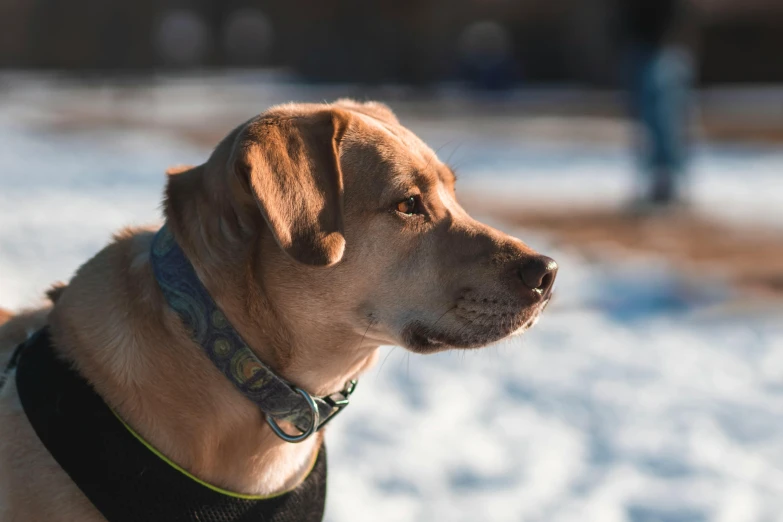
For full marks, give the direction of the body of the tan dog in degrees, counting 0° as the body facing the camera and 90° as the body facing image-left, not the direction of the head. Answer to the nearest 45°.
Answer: approximately 270°

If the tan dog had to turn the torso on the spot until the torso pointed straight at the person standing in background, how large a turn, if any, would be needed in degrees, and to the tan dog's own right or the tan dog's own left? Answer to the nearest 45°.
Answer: approximately 45° to the tan dog's own left
